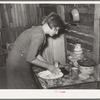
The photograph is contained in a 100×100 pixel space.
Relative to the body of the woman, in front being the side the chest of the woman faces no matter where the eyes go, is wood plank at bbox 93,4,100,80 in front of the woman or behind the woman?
in front

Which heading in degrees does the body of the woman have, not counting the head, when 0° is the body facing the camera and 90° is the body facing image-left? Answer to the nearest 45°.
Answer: approximately 270°
